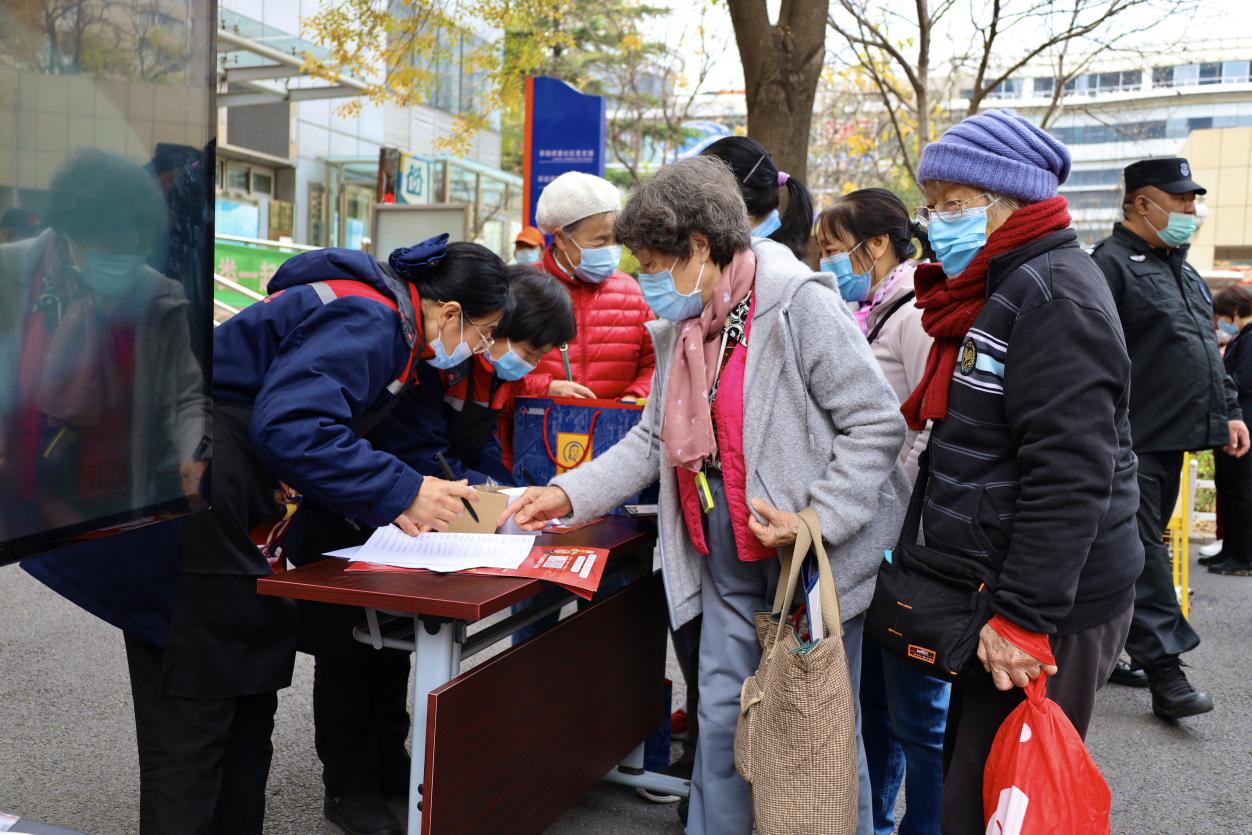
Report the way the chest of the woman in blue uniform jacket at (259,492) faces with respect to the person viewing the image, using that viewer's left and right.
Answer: facing to the right of the viewer

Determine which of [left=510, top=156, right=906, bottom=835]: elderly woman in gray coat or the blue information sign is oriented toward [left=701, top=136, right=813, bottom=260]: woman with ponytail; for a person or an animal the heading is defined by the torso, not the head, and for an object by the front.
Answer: the blue information sign

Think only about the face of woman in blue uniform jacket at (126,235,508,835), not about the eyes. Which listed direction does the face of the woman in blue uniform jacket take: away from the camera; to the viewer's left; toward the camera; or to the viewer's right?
to the viewer's right

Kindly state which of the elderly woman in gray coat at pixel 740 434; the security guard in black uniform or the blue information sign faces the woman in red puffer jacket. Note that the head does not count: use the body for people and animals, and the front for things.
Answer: the blue information sign

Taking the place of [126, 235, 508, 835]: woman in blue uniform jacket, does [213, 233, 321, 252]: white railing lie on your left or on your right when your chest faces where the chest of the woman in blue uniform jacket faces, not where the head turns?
on your left

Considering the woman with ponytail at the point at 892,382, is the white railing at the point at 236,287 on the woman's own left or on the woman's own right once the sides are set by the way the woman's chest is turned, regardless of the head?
on the woman's own right
